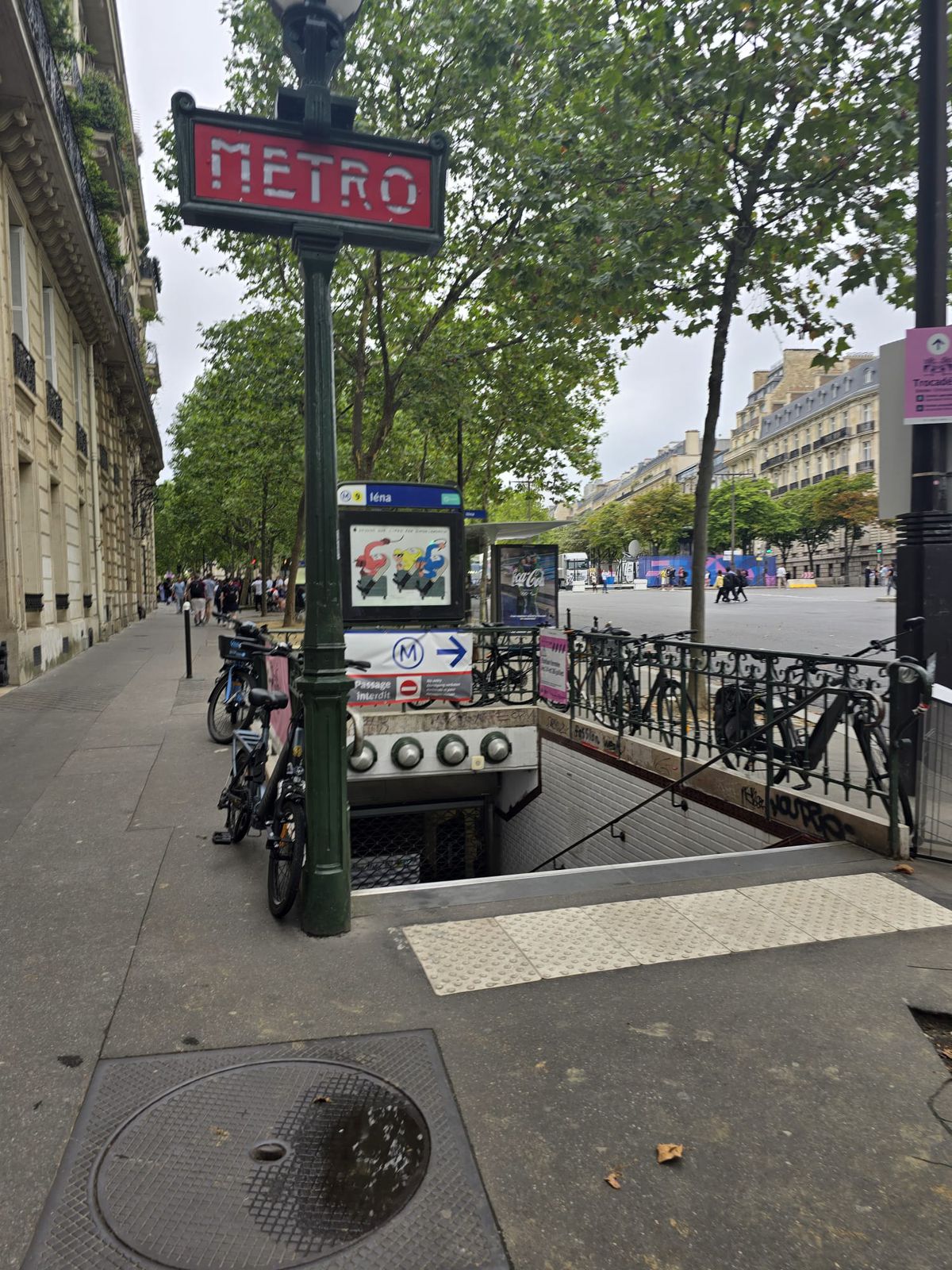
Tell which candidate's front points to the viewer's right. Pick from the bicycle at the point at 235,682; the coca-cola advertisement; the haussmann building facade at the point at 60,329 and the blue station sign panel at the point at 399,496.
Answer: the haussmann building facade

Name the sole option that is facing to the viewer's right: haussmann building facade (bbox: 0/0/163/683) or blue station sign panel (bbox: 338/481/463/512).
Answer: the haussmann building facade

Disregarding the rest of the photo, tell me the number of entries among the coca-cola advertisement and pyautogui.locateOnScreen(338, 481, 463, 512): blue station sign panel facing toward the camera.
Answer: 2

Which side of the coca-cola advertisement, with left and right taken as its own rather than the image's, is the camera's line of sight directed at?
front

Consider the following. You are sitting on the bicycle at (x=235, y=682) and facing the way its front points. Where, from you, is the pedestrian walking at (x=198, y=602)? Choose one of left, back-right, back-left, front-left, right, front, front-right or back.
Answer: back-right

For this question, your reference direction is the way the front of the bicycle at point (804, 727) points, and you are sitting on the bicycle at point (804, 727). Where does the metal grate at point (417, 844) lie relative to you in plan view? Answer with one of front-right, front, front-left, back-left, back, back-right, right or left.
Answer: back

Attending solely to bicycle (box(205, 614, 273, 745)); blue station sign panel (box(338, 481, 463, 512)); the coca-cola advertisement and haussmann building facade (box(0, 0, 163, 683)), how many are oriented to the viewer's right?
1

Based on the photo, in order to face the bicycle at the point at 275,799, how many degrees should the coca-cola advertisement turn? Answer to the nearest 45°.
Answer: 0° — it already faces it

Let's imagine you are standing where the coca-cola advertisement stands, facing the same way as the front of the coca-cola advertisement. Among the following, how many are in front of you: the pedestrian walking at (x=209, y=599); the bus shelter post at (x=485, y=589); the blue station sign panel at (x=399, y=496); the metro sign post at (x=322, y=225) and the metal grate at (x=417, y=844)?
3

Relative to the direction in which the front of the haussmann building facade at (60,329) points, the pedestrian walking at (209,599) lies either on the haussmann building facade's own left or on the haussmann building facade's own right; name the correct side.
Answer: on the haussmann building facade's own left

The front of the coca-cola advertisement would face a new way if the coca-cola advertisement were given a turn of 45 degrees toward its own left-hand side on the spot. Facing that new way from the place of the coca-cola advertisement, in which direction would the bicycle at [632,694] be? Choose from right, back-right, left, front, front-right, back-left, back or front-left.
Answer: front-right

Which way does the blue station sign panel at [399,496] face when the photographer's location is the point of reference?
facing the viewer

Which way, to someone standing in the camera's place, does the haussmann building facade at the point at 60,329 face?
facing to the right of the viewer

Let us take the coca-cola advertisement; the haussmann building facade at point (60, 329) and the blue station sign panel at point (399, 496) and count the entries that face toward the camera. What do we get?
2

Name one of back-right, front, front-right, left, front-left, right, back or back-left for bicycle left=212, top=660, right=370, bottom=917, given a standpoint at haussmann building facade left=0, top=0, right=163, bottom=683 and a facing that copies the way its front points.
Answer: right

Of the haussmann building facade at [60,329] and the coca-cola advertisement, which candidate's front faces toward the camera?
the coca-cola advertisement

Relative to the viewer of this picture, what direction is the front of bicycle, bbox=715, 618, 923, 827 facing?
facing the viewer and to the right of the viewer

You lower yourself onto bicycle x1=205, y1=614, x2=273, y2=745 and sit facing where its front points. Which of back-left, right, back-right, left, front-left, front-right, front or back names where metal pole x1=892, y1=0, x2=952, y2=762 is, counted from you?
left
